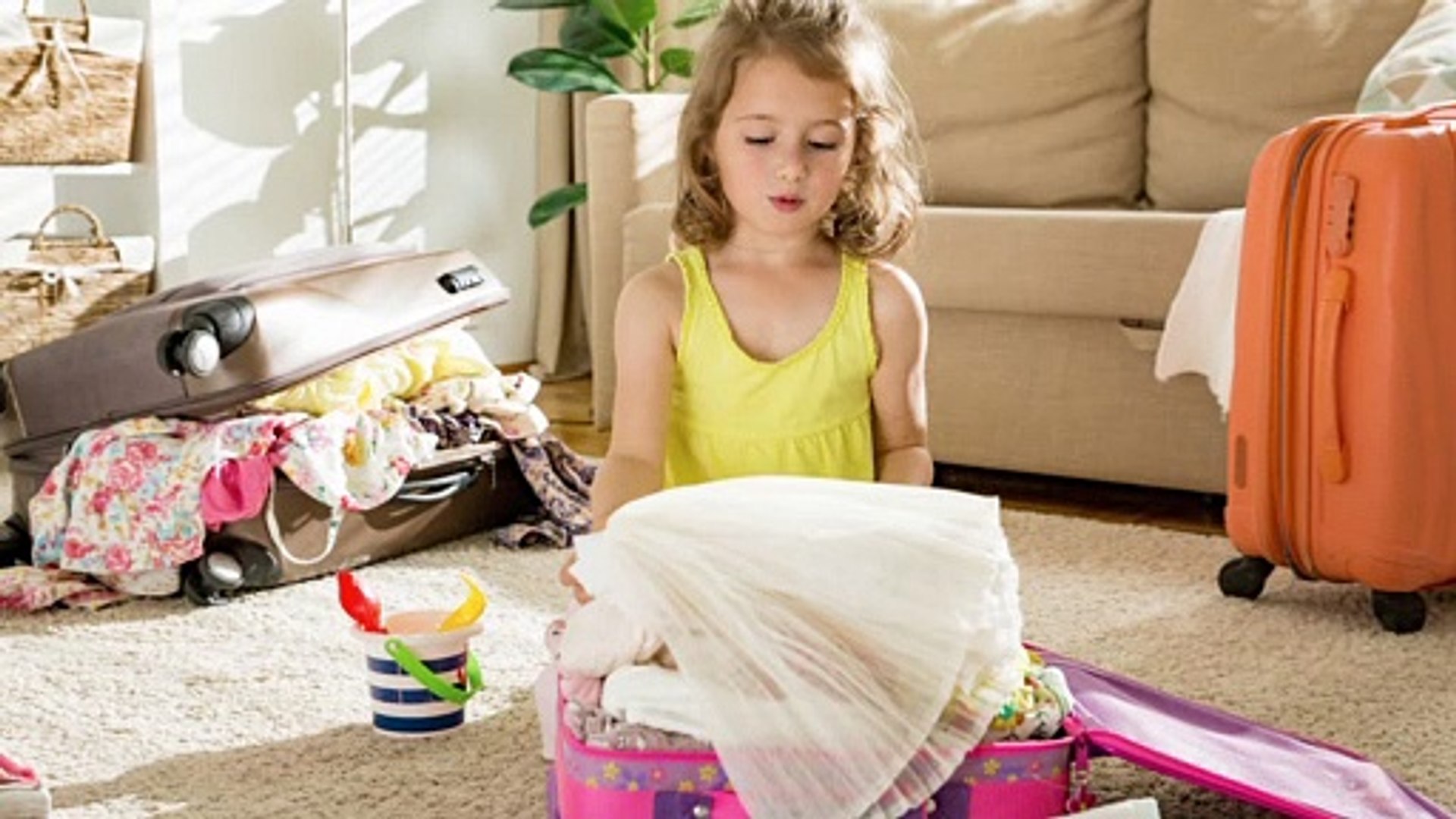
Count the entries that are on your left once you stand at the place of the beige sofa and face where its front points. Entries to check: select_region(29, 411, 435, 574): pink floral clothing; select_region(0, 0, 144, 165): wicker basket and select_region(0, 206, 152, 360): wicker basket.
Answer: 0

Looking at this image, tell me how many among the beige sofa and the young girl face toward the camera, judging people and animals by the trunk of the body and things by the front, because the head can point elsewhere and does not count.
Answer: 2

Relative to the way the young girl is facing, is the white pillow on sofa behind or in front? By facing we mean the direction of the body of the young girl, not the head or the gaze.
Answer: behind

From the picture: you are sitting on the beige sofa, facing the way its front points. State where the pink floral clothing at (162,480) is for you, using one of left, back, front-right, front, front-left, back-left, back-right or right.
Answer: front-right

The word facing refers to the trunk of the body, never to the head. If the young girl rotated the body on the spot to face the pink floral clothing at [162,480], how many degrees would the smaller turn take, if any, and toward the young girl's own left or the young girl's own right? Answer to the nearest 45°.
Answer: approximately 135° to the young girl's own right

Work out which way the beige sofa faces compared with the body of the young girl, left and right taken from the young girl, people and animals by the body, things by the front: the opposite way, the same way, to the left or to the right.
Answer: the same way

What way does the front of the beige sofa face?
toward the camera

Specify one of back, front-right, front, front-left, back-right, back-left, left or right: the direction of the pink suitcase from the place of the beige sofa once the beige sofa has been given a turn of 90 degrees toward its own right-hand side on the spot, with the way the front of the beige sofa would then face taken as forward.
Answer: left

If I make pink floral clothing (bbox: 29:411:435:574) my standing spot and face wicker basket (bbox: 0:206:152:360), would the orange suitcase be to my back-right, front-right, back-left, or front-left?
back-right

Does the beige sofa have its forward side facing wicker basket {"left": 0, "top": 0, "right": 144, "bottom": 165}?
no

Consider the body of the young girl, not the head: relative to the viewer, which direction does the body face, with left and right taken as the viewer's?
facing the viewer

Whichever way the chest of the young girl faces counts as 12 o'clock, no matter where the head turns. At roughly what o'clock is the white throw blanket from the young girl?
The white throw blanket is roughly at 7 o'clock from the young girl.

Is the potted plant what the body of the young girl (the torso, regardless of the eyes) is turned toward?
no

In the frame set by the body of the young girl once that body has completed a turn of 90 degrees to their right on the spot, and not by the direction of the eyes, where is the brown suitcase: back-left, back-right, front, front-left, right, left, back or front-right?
front-right

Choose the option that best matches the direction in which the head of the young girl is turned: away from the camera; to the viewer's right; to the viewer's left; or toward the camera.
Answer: toward the camera
